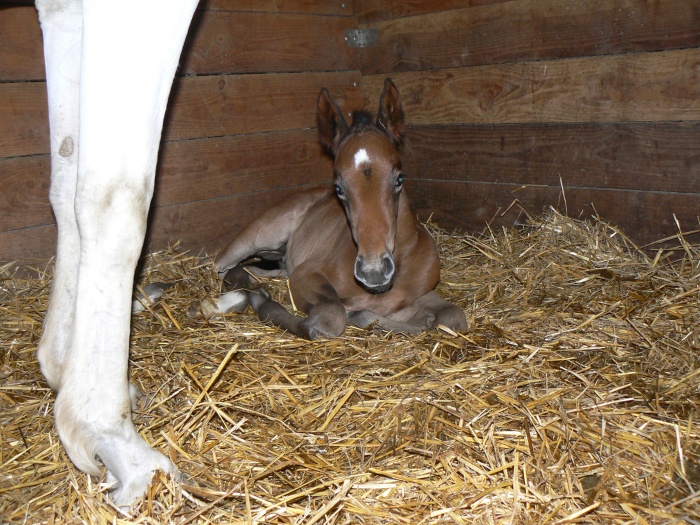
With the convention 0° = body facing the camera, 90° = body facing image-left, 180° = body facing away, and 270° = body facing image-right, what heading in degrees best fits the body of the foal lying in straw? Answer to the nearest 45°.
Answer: approximately 315°
